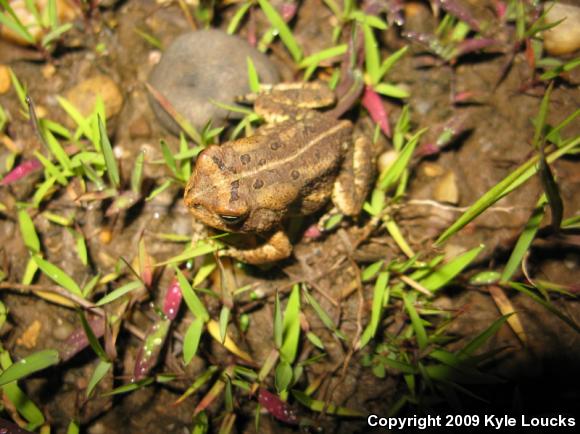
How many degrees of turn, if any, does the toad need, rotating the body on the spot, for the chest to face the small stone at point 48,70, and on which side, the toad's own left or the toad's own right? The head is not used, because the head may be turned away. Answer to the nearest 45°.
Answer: approximately 90° to the toad's own right

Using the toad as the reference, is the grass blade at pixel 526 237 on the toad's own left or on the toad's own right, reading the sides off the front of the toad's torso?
on the toad's own left

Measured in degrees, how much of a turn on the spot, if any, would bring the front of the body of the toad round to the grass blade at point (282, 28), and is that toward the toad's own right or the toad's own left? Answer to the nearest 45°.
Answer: approximately 135° to the toad's own right

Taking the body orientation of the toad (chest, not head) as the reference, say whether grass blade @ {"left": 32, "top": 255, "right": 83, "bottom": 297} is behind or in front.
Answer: in front

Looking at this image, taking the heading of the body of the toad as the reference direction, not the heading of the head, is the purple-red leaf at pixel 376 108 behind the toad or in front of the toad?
behind

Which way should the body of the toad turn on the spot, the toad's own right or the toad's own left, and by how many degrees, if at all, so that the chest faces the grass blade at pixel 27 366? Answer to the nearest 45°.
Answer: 0° — it already faces it

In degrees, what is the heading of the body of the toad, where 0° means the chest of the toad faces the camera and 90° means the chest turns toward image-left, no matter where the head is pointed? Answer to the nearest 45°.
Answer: approximately 45°

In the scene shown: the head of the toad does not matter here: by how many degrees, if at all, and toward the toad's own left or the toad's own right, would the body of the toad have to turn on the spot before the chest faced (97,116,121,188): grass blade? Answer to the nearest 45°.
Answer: approximately 45° to the toad's own right

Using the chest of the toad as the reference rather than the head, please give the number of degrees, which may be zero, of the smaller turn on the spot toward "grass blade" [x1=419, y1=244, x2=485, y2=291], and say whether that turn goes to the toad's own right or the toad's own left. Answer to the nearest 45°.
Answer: approximately 135° to the toad's own left
